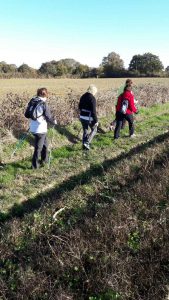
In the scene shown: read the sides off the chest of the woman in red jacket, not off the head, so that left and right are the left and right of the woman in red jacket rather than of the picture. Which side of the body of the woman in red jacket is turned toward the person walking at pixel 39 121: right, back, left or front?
back

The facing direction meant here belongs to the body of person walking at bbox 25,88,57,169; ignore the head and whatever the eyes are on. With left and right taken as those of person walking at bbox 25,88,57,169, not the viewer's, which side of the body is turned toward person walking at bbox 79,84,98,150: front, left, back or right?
front

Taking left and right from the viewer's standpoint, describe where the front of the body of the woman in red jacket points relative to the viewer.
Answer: facing away from the viewer and to the right of the viewer

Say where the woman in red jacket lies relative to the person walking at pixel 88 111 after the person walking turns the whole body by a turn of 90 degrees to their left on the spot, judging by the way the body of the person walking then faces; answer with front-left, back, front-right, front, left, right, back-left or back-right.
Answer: right

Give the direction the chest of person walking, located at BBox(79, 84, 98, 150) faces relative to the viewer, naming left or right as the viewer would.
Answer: facing away from the viewer and to the right of the viewer

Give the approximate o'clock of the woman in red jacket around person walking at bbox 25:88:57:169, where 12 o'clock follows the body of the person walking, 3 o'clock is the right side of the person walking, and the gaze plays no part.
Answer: The woman in red jacket is roughly at 12 o'clock from the person walking.

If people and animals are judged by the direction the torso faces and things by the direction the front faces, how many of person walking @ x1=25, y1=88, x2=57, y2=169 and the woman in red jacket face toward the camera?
0

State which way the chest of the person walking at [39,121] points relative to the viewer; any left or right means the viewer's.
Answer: facing away from the viewer and to the right of the viewer
